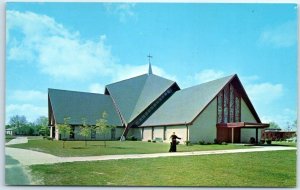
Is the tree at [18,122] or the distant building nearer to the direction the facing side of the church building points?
the distant building

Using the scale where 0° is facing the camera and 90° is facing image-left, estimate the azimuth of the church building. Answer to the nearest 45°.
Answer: approximately 315°
